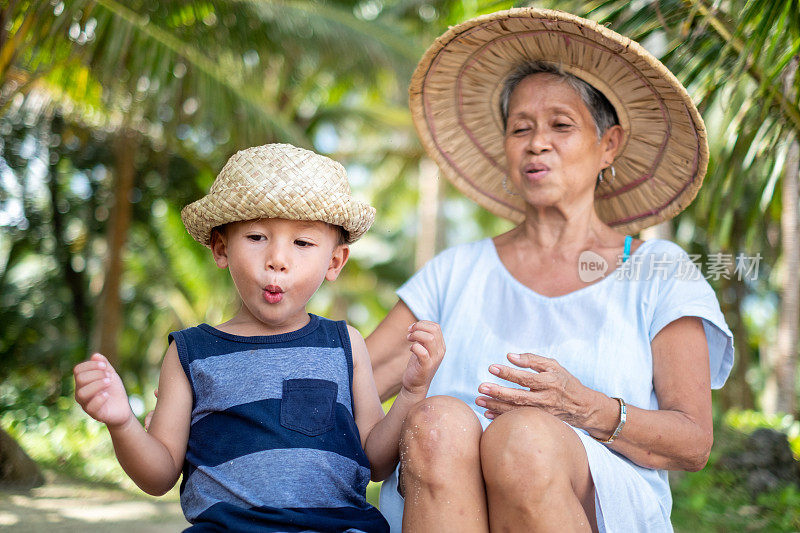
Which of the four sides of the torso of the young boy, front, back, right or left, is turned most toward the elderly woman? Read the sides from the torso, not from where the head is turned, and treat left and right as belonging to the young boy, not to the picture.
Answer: left

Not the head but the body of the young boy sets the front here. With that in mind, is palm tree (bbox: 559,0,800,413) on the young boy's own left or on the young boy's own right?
on the young boy's own left

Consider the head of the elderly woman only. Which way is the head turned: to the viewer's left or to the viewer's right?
to the viewer's left

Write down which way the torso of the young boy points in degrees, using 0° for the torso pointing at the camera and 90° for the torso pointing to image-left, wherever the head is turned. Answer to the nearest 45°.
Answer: approximately 0°

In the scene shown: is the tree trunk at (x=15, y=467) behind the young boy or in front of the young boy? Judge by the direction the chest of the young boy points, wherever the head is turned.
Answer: behind
